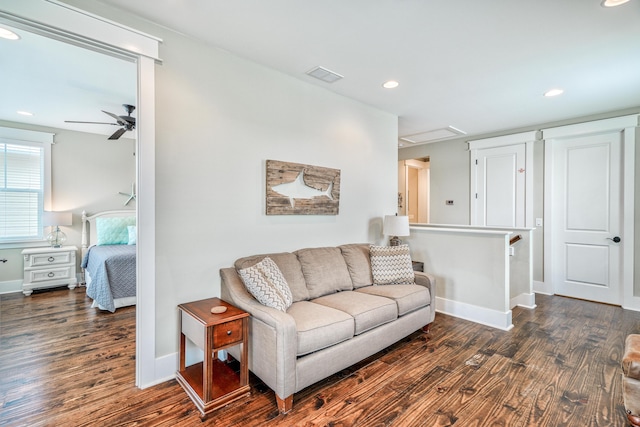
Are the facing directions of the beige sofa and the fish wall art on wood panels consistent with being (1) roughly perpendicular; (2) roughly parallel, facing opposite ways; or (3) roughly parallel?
roughly parallel

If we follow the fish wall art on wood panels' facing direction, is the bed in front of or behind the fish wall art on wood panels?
behind

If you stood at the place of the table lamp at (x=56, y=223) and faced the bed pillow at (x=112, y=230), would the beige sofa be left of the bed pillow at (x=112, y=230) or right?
right

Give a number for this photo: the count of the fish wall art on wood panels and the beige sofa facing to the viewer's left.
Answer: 0

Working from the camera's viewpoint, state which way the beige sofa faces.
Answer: facing the viewer and to the right of the viewer

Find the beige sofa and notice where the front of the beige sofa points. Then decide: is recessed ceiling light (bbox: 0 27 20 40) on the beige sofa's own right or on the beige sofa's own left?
on the beige sofa's own right

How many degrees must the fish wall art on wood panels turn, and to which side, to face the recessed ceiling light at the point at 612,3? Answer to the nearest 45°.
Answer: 0° — it already faces it

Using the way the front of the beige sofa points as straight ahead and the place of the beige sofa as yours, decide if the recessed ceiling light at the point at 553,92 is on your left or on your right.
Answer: on your left

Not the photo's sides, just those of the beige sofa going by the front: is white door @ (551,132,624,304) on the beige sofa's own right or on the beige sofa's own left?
on the beige sofa's own left

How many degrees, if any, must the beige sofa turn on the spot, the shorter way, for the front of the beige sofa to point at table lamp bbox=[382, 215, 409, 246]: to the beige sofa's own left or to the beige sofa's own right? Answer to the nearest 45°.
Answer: approximately 90° to the beige sofa's own left
